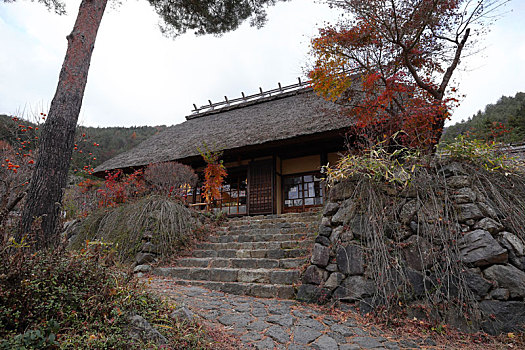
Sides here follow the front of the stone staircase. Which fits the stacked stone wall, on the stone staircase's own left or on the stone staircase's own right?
on the stone staircase's own left

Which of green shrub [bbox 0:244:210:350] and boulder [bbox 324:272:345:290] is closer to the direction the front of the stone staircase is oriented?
the green shrub

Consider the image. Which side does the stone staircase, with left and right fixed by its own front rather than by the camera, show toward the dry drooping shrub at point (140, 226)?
right

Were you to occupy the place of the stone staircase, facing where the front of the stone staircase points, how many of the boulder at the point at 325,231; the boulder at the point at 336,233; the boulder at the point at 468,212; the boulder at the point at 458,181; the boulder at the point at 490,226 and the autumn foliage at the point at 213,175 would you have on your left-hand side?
5

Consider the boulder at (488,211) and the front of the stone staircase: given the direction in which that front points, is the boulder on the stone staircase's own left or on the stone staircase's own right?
on the stone staircase's own left

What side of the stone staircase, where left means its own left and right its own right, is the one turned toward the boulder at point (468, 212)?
left

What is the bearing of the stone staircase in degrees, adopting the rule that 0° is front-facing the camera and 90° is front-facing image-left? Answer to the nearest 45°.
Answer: approximately 45°

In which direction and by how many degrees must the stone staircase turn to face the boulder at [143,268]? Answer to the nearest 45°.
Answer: approximately 45° to its right

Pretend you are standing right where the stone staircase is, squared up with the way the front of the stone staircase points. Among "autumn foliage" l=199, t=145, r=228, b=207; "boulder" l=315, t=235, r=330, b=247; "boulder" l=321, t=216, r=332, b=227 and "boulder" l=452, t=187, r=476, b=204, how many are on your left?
3

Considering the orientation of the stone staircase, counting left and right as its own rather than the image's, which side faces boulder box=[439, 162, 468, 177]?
left
